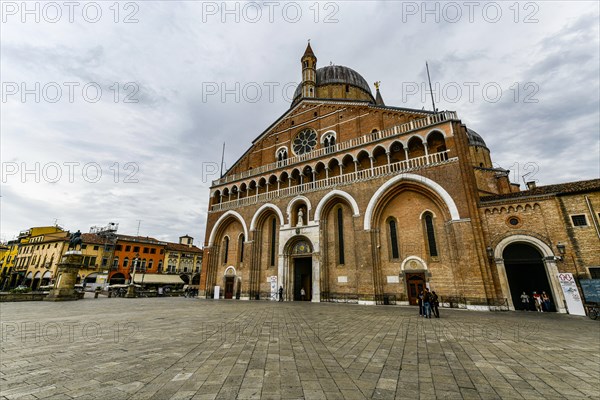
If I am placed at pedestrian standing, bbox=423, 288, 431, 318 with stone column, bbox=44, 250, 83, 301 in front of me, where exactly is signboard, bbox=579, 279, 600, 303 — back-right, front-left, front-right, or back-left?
back-right

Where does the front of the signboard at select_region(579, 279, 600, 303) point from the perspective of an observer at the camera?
facing the viewer

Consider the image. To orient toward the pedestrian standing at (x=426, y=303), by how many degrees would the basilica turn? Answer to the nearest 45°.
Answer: approximately 45° to its left

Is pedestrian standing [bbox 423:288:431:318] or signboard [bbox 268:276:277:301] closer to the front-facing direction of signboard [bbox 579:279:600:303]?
the pedestrian standing

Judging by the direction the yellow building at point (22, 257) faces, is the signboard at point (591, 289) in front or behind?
in front

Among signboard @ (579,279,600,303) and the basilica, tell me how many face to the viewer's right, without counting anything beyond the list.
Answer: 0

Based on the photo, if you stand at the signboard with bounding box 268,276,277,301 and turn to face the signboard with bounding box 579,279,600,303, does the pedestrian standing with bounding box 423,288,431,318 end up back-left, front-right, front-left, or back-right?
front-right

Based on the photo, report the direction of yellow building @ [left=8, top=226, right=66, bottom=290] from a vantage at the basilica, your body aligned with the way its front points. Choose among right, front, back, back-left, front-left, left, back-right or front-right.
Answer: front-right

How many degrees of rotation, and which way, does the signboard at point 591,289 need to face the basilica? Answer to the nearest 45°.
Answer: approximately 90° to its right

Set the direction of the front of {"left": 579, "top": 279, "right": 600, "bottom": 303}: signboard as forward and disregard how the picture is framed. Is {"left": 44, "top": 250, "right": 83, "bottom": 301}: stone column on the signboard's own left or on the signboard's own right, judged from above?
on the signboard's own right

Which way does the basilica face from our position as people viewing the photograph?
facing the viewer and to the left of the viewer

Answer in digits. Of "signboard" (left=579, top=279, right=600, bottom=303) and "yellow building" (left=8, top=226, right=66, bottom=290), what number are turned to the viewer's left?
0

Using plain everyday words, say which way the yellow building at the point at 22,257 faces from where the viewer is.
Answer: facing the viewer and to the right of the viewer

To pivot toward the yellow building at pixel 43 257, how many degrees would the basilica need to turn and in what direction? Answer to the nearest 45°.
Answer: approximately 45° to its right
